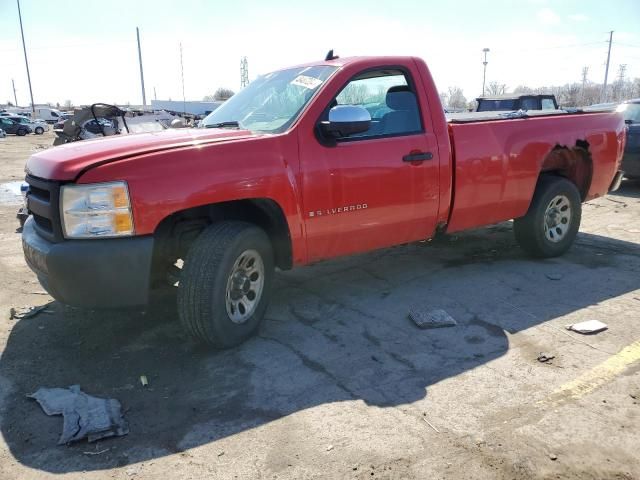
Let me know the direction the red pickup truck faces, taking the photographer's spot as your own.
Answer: facing the viewer and to the left of the viewer

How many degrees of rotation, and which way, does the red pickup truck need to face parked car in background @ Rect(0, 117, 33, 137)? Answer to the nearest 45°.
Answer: approximately 90° to its right

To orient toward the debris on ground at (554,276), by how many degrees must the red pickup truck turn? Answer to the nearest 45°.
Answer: approximately 180°

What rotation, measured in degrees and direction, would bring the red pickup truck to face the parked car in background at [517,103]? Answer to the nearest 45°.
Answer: approximately 180°

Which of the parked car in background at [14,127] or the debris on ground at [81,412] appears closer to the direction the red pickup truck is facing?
the debris on ground

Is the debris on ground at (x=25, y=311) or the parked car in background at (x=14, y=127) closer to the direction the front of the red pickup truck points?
the debris on ground

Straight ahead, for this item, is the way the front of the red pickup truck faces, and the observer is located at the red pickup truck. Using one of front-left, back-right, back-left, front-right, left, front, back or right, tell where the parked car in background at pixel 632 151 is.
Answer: back
